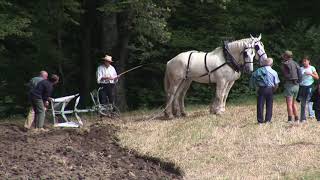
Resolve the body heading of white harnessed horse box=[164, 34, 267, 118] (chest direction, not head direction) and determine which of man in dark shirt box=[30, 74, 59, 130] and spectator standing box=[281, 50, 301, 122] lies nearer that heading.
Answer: the spectator standing

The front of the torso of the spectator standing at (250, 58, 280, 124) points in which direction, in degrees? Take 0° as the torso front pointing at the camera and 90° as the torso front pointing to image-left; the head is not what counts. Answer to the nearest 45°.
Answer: approximately 180°

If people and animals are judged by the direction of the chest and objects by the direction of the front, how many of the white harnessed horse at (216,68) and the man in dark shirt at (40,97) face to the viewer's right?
2

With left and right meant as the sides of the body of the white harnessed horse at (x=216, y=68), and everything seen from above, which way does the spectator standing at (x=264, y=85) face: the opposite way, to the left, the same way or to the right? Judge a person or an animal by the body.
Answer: to the left

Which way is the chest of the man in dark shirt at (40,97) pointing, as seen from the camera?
to the viewer's right

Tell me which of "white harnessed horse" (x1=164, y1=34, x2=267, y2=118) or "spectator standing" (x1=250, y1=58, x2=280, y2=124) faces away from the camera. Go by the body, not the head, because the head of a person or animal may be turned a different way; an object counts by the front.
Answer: the spectator standing

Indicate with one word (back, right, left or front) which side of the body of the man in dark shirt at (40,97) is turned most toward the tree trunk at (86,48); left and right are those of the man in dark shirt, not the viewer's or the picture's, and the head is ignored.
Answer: left

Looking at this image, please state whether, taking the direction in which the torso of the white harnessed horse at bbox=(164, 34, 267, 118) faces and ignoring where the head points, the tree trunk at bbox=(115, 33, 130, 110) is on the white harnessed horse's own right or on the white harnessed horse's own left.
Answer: on the white harnessed horse's own left

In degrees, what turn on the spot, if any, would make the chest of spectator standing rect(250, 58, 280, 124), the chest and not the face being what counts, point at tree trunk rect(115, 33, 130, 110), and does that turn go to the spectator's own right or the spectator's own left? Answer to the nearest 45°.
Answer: approximately 45° to the spectator's own left

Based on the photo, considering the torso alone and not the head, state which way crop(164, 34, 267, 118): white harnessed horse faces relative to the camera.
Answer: to the viewer's right

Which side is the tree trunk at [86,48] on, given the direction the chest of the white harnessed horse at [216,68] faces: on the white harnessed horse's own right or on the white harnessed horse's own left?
on the white harnessed horse's own left

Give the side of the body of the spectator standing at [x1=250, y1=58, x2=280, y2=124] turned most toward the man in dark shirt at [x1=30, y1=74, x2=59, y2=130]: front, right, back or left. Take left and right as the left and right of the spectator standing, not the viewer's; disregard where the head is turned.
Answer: left
